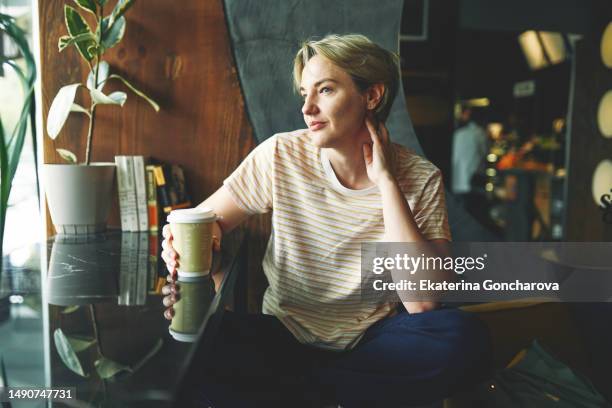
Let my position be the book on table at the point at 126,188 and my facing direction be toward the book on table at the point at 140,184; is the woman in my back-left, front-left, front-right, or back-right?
front-right

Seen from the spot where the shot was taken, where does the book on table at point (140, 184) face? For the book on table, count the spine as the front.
facing the viewer

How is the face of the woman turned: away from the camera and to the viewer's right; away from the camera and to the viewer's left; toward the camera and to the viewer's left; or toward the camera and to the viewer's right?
toward the camera and to the viewer's left

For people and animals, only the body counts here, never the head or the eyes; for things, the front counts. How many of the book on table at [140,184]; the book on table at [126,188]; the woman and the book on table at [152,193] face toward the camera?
4

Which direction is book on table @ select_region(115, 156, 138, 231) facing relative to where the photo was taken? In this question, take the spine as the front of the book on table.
toward the camera

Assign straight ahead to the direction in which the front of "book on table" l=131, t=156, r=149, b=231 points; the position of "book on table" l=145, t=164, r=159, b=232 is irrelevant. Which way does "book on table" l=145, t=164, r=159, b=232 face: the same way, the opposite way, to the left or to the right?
the same way

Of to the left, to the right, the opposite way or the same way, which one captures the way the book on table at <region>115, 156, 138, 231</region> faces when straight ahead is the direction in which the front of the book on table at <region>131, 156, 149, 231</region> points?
the same way

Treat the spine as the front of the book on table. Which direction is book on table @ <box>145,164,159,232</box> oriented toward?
toward the camera

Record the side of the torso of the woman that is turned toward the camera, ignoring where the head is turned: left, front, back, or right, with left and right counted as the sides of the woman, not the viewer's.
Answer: front

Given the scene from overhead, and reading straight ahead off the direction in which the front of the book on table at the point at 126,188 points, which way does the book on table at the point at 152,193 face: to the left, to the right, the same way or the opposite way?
the same way

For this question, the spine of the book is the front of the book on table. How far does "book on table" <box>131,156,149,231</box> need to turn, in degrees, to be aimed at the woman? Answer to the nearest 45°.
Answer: approximately 45° to its left

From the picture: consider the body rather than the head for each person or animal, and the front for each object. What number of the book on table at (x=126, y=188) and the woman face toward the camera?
2
